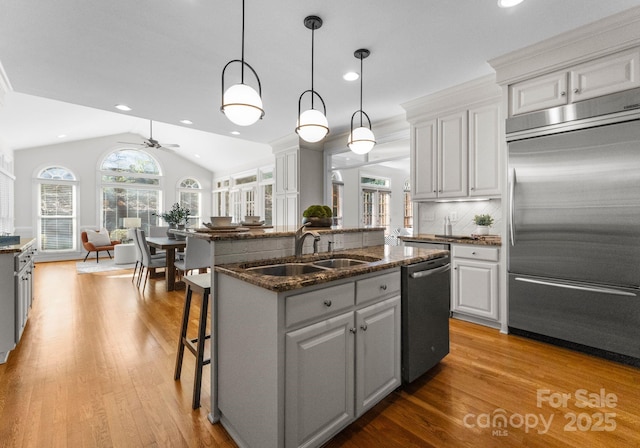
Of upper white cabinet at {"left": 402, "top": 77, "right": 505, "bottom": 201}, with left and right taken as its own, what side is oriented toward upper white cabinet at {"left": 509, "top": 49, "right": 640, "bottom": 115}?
left

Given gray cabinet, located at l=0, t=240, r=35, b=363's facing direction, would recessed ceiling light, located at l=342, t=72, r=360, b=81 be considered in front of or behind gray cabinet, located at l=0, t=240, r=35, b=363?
in front

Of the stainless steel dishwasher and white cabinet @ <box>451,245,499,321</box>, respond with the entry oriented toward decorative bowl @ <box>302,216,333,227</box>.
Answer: the white cabinet

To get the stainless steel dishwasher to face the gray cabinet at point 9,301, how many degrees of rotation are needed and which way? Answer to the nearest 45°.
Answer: approximately 135° to its right

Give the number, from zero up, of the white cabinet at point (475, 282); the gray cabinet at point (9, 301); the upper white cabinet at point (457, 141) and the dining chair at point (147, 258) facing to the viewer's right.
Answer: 2

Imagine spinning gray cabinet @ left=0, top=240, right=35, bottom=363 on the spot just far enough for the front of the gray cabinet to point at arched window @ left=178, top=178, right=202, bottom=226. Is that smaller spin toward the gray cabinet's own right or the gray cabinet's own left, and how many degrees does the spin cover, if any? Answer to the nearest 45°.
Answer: approximately 45° to the gray cabinet's own left

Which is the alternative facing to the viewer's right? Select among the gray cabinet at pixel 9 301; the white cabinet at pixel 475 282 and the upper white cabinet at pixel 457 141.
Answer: the gray cabinet at pixel 9 301

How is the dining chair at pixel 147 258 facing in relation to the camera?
to the viewer's right

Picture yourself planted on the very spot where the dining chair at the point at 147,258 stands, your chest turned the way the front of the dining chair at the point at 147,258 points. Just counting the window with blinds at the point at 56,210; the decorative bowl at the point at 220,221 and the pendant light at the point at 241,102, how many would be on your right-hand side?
2

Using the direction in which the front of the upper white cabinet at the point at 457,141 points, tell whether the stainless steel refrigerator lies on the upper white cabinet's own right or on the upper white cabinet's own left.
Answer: on the upper white cabinet's own left

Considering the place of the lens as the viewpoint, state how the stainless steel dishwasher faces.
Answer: facing the viewer and to the right of the viewer

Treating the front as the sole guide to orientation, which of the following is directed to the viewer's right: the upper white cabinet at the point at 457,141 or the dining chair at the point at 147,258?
the dining chair

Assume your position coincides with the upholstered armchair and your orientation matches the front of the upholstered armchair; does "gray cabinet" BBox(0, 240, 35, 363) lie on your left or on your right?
on your right

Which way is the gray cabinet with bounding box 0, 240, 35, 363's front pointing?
to the viewer's right
